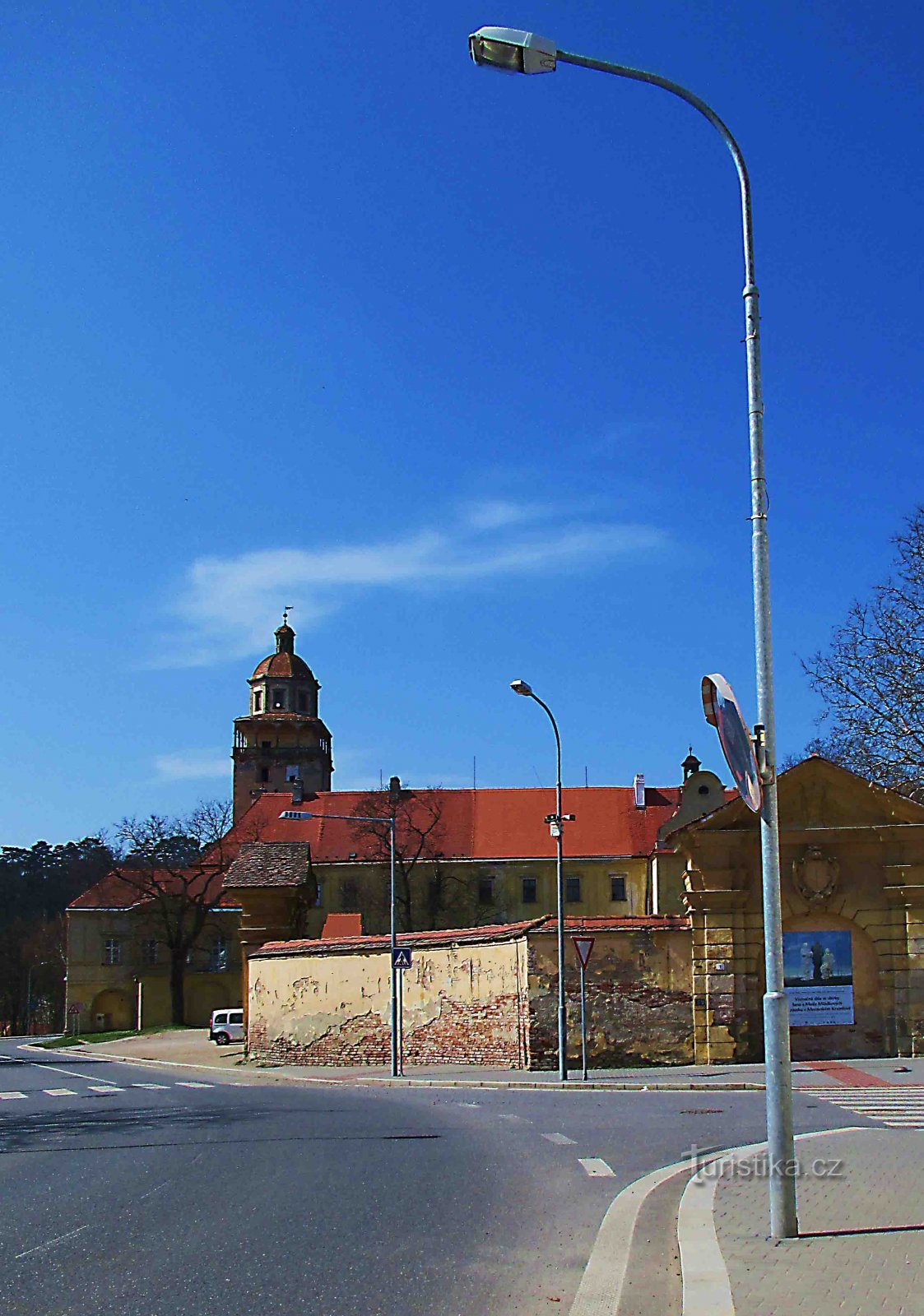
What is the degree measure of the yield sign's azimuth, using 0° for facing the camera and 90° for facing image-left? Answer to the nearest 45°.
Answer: approximately 315°

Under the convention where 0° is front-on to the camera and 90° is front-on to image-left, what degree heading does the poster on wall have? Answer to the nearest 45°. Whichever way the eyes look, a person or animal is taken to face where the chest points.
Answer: approximately 0°

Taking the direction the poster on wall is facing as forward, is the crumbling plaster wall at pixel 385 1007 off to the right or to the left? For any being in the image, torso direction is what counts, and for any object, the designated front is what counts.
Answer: on its right

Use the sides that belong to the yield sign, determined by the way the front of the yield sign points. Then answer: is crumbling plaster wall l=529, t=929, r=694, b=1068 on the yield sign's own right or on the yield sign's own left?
on the yield sign's own left

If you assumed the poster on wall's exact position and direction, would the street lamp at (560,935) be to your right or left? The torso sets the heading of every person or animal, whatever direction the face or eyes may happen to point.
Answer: on your right
